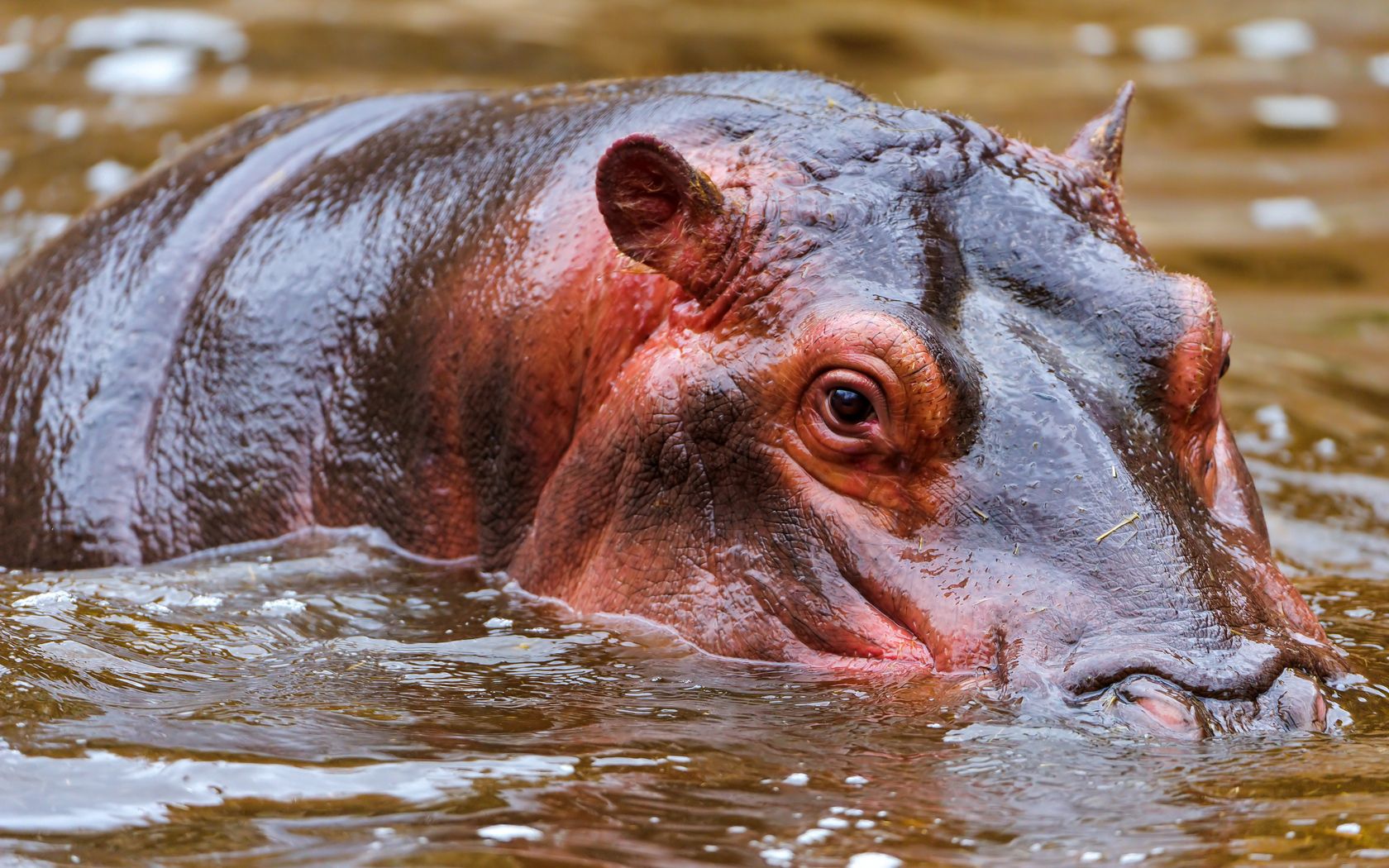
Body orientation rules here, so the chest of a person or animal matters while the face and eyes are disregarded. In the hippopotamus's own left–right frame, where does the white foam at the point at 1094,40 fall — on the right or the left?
on its left

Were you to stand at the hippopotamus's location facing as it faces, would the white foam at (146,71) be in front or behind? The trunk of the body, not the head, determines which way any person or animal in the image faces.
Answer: behind

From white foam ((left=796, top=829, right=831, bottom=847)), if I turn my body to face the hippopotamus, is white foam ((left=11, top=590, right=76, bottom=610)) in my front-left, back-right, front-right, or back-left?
front-left

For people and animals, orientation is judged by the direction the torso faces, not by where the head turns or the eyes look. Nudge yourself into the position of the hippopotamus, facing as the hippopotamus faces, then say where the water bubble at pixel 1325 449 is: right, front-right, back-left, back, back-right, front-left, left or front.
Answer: left

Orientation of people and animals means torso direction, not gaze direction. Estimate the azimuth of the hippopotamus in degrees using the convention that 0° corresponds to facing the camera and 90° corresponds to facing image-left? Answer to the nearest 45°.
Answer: approximately 315°

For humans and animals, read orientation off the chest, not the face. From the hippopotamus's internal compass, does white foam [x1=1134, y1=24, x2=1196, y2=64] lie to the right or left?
on its left

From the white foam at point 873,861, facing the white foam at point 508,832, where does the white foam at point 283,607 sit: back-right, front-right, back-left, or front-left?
front-right

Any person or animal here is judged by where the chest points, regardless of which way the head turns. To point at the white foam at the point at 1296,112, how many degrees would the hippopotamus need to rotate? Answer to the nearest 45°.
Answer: approximately 90° to its left

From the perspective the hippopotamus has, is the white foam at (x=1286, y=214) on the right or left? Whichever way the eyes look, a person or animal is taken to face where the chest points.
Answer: on its left

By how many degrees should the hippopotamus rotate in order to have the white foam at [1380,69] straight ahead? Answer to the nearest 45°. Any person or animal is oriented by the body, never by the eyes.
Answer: approximately 90° to its left
